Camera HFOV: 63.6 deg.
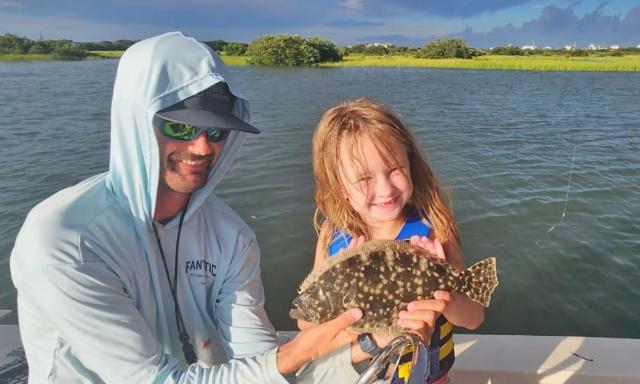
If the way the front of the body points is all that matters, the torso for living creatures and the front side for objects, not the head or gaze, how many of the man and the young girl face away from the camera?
0

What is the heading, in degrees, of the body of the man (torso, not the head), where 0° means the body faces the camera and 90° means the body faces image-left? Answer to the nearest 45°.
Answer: approximately 315°

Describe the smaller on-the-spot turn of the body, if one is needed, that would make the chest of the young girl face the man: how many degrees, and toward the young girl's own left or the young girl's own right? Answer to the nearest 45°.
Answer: approximately 45° to the young girl's own right

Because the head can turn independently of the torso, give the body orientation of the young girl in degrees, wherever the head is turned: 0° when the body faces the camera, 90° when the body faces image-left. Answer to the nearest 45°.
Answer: approximately 0°
